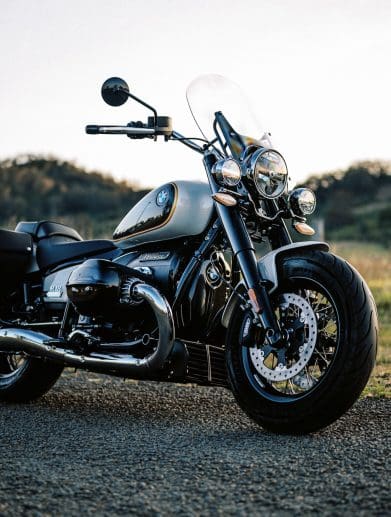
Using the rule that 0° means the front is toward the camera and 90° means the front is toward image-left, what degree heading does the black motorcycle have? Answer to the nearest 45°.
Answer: approximately 315°
